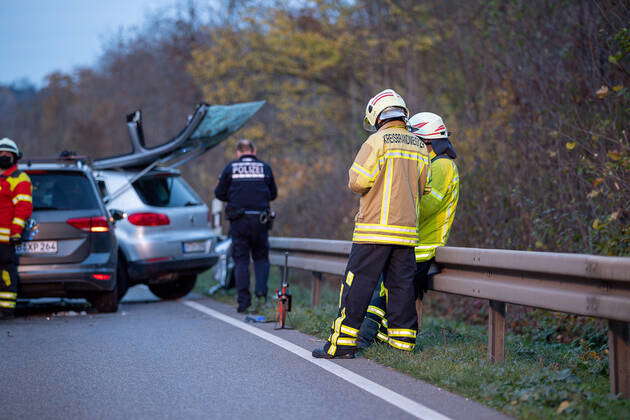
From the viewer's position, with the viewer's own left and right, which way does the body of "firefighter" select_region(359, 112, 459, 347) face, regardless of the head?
facing to the left of the viewer

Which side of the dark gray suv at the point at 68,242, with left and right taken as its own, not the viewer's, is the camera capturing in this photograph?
back

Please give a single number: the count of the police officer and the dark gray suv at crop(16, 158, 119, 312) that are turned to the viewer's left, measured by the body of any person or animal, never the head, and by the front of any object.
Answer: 0

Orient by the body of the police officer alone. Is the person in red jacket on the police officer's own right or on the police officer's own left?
on the police officer's own left

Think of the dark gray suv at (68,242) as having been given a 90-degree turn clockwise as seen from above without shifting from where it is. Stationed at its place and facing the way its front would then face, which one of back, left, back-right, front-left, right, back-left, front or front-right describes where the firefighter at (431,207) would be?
front-right

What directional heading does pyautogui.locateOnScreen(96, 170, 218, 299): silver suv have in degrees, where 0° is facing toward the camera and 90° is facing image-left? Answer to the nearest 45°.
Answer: approximately 135°

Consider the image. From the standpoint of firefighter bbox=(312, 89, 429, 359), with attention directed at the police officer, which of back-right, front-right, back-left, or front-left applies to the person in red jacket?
front-left

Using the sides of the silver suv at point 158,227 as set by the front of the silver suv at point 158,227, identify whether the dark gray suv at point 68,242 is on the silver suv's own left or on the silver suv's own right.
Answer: on the silver suv's own left
